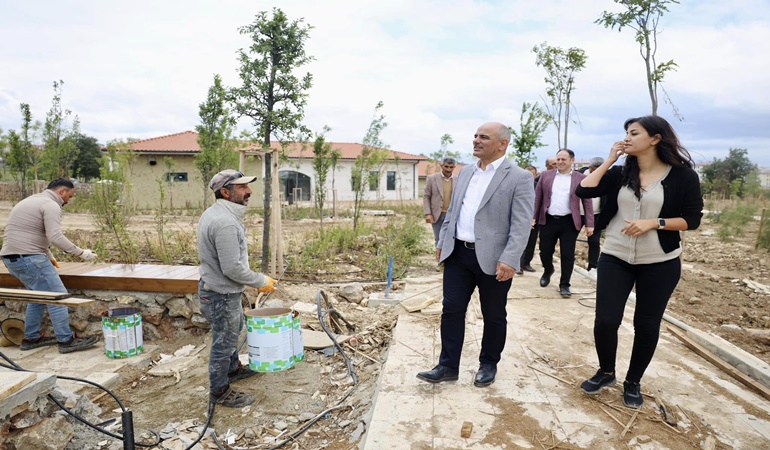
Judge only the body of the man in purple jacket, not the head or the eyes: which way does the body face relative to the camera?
toward the camera

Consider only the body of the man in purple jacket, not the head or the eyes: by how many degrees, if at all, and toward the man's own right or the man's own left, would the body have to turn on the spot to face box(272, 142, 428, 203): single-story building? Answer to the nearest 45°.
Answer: approximately 135° to the man's own right

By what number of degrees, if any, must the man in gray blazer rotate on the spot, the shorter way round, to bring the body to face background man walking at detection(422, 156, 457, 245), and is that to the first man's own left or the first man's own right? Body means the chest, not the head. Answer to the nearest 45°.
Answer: approximately 135° to the first man's own right

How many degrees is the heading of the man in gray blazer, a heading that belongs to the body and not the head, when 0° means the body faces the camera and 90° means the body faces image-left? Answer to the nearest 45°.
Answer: approximately 45°

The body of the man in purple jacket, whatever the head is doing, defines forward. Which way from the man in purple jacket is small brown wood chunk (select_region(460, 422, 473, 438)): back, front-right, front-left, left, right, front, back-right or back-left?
front

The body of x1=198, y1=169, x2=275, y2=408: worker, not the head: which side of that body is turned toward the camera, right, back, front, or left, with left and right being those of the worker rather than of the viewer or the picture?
right

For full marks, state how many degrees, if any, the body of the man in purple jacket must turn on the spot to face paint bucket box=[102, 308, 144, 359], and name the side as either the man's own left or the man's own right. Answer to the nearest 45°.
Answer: approximately 45° to the man's own right

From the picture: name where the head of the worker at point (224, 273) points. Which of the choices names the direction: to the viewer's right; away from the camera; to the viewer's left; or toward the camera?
to the viewer's right

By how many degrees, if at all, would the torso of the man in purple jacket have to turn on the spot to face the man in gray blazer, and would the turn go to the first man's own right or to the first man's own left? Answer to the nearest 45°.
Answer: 0° — they already face them

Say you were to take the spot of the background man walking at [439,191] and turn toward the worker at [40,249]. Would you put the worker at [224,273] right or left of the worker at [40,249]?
left
